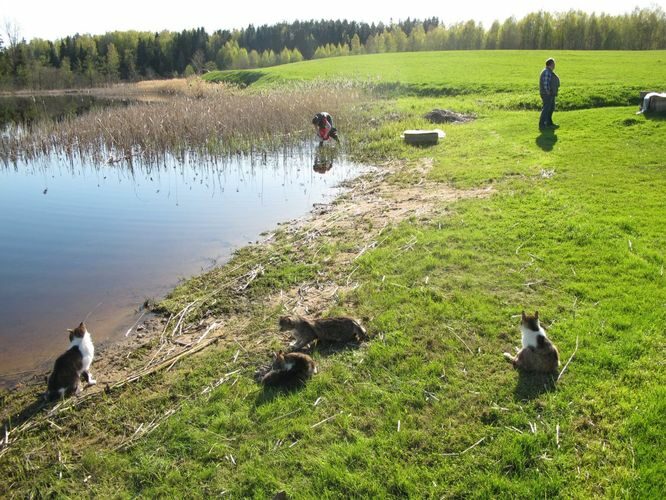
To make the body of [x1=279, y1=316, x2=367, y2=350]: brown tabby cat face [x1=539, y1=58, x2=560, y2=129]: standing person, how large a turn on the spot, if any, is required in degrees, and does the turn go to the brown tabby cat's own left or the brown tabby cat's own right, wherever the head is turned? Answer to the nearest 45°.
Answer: approximately 135° to the brown tabby cat's own right

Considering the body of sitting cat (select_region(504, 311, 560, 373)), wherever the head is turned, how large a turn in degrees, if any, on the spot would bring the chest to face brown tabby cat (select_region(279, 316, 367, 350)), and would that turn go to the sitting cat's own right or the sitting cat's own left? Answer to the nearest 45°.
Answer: approximately 45° to the sitting cat's own left

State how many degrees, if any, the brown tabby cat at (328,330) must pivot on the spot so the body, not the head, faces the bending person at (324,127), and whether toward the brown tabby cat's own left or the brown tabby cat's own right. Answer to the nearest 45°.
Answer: approximately 90° to the brown tabby cat's own right

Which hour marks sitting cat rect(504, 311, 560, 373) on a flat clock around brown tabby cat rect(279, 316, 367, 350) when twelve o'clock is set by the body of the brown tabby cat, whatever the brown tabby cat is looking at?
The sitting cat is roughly at 7 o'clock from the brown tabby cat.

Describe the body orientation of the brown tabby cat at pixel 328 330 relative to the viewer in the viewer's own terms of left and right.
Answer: facing to the left of the viewer

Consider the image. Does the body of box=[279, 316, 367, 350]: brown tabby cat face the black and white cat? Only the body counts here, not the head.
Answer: yes

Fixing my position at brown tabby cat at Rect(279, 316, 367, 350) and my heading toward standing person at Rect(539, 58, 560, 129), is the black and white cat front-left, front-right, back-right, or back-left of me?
back-left

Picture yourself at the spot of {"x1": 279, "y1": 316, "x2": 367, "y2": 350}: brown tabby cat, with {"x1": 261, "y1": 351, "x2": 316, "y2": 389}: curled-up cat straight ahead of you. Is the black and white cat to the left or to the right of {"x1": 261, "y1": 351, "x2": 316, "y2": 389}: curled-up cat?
right

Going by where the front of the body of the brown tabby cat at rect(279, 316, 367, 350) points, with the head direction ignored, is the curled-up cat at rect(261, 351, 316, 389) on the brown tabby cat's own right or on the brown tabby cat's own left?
on the brown tabby cat's own left

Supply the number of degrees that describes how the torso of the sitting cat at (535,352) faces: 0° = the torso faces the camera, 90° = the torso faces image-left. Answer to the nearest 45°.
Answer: approximately 135°
